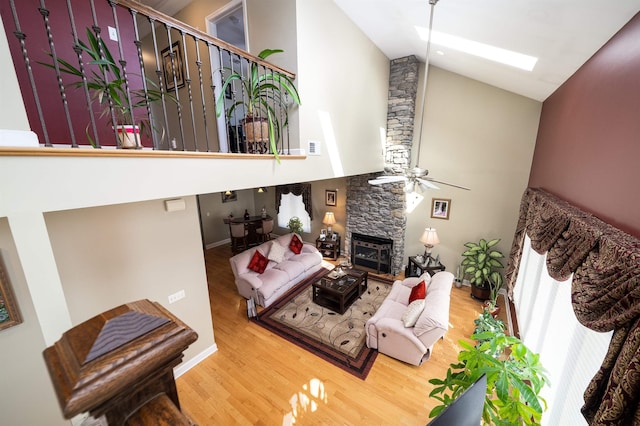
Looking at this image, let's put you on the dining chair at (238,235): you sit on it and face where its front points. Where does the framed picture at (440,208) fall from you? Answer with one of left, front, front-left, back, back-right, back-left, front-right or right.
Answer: right

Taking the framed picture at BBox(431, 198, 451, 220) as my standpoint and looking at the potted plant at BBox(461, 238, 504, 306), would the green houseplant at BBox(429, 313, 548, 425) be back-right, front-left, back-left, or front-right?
front-right

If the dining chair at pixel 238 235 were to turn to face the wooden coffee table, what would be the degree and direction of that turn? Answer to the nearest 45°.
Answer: approximately 90° to its right

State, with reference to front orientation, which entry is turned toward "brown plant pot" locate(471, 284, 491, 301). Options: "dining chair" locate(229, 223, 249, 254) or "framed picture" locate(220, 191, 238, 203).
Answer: the framed picture

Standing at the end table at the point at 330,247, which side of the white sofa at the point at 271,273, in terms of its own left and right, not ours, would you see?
left

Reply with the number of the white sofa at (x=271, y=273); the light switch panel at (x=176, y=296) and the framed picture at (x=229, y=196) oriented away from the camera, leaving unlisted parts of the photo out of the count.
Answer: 0

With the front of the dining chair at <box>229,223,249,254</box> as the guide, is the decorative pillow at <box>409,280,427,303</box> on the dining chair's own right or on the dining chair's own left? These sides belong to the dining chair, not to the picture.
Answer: on the dining chair's own right

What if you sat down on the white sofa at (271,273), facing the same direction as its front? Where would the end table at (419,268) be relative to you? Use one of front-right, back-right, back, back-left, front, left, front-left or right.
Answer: front-left

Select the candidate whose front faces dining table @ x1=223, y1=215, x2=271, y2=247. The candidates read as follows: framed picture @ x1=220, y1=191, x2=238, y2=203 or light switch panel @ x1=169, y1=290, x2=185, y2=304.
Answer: the framed picture

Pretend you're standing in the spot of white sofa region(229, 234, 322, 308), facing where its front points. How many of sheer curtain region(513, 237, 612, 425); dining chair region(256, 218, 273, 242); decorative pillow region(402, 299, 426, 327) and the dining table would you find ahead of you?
2

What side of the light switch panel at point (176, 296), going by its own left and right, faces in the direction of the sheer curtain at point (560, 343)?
front

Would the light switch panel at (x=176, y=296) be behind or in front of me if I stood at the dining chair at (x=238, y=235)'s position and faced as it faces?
behind

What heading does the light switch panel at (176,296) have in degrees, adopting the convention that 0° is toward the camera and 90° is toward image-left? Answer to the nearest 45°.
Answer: approximately 315°

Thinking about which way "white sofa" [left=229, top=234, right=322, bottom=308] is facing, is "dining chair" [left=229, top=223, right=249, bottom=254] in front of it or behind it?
behind

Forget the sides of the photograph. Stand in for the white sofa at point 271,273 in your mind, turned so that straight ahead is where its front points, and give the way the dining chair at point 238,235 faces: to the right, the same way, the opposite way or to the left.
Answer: to the left
